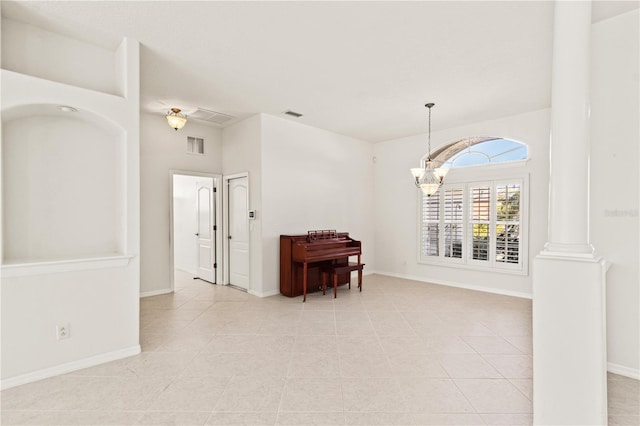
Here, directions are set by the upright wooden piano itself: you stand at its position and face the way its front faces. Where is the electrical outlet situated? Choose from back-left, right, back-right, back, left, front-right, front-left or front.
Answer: right

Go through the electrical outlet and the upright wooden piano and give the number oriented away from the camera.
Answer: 0

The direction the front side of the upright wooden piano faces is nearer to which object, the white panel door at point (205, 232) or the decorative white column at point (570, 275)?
the decorative white column

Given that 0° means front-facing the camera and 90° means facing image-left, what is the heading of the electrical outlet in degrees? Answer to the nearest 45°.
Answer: approximately 315°

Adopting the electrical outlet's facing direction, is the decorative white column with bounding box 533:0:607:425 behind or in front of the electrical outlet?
in front

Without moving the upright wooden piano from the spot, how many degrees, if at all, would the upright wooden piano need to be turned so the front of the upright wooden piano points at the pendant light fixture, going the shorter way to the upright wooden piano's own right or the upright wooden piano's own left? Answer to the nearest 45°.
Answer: approximately 45° to the upright wooden piano's own left
